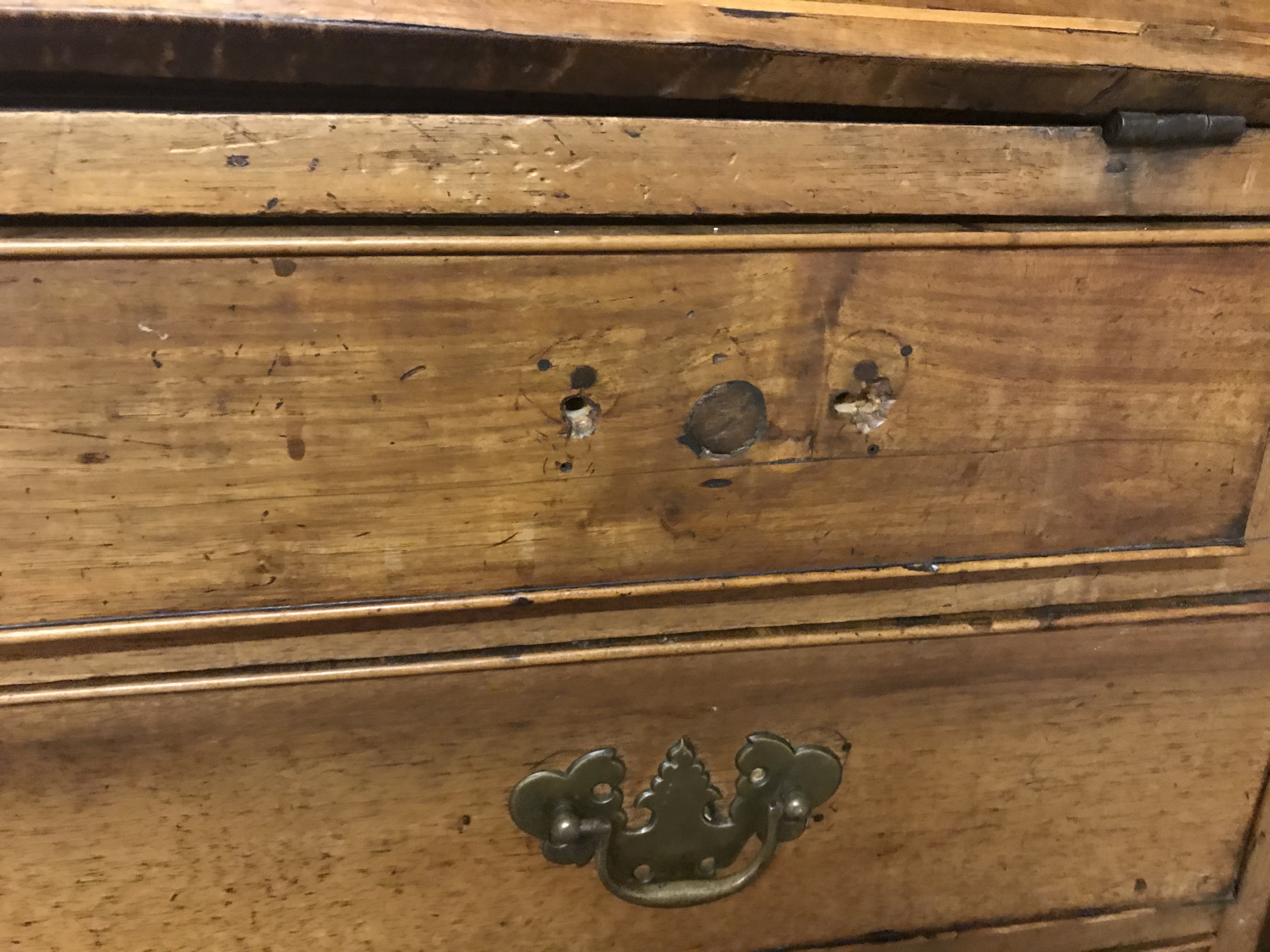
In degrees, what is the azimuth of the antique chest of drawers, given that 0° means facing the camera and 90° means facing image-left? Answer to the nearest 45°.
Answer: approximately 0°
